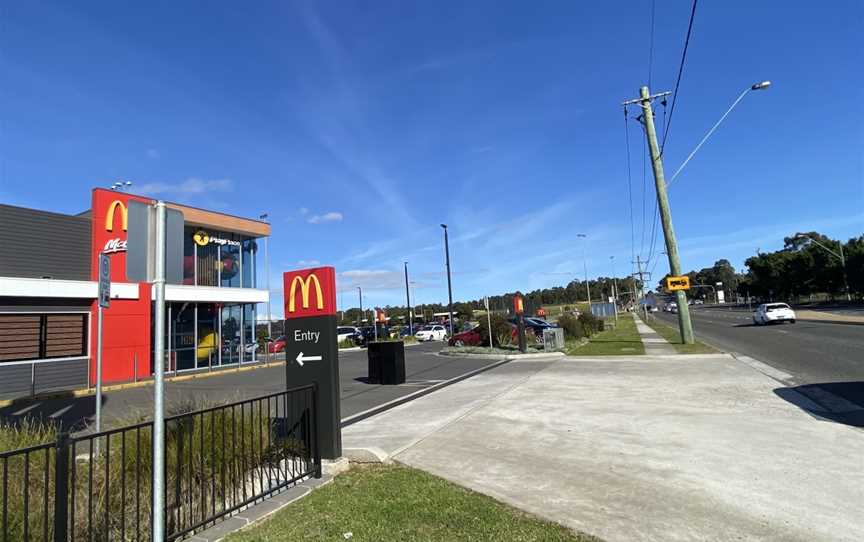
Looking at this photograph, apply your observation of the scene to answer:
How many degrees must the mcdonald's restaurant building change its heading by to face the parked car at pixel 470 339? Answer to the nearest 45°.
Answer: approximately 45° to its left

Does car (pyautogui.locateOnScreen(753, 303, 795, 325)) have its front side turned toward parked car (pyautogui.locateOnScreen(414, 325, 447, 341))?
no

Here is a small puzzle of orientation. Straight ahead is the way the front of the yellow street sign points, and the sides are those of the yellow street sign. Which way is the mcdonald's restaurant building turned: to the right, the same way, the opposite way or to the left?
to the left

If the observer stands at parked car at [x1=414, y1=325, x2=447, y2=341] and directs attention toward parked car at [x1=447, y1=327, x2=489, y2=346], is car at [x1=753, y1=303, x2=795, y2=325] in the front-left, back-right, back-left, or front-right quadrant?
front-left

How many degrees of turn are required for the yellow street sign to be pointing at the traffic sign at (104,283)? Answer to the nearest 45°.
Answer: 0° — it already faces it

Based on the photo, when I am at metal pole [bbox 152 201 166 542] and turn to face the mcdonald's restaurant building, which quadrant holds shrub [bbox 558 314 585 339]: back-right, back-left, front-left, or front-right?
front-right

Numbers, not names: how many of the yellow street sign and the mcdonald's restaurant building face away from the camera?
0

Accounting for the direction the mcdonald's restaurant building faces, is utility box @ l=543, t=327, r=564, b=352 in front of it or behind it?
in front

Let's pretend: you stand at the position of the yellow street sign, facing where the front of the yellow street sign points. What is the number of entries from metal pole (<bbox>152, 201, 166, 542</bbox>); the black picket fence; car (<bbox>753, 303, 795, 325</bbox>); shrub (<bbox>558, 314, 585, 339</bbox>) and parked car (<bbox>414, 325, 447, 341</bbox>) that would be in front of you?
2

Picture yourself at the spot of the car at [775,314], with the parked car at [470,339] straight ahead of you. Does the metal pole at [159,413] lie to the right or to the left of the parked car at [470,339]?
left

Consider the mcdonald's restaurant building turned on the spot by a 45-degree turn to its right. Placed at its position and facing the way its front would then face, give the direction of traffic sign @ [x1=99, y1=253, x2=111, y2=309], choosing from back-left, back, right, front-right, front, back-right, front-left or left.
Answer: front

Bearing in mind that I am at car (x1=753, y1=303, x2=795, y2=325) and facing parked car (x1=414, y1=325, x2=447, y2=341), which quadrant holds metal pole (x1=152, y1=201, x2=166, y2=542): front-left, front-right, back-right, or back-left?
front-left

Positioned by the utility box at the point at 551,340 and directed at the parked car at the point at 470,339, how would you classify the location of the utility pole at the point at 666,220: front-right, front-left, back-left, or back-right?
back-right

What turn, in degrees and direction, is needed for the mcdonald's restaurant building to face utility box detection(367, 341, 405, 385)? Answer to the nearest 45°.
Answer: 0° — it already faces it

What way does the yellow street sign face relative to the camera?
toward the camera
